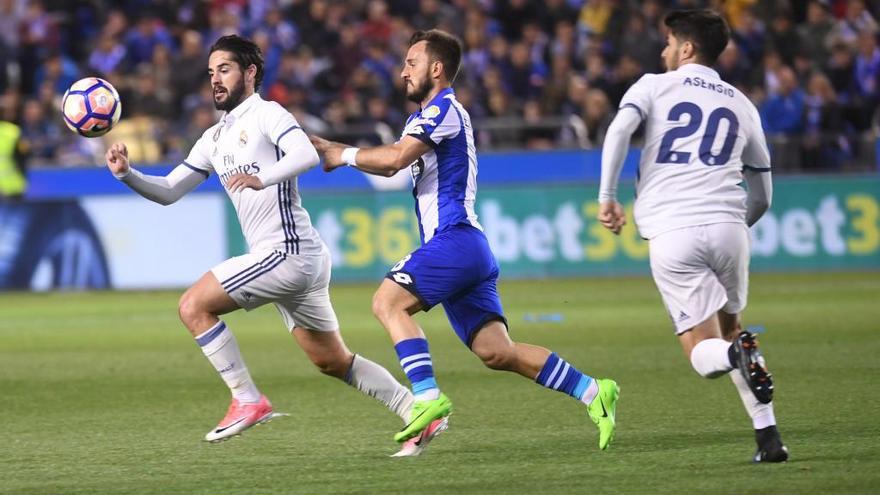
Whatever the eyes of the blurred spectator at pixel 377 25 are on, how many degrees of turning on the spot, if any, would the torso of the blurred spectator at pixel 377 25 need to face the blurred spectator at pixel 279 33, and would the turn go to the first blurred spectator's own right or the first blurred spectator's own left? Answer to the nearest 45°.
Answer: approximately 90° to the first blurred spectator's own right

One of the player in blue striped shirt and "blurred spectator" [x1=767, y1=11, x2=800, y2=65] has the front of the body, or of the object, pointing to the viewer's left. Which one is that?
the player in blue striped shirt

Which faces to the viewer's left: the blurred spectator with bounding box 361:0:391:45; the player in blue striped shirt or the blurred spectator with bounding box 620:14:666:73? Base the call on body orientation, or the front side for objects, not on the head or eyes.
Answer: the player in blue striped shirt

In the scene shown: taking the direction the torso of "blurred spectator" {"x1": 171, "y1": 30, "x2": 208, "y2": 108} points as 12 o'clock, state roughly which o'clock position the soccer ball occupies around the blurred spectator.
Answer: The soccer ball is roughly at 12 o'clock from the blurred spectator.

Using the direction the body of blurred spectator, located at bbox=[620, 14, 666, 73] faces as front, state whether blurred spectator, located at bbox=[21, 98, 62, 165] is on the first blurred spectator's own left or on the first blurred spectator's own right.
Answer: on the first blurred spectator's own right

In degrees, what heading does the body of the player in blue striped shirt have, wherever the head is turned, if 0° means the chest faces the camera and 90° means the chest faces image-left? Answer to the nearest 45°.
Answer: approximately 90°

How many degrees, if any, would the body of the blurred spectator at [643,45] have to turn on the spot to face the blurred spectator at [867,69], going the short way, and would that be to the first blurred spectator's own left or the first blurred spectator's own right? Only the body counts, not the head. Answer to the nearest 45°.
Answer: approximately 90° to the first blurred spectator's own left

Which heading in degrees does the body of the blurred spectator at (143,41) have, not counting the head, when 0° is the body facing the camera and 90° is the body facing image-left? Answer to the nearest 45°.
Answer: approximately 0°
